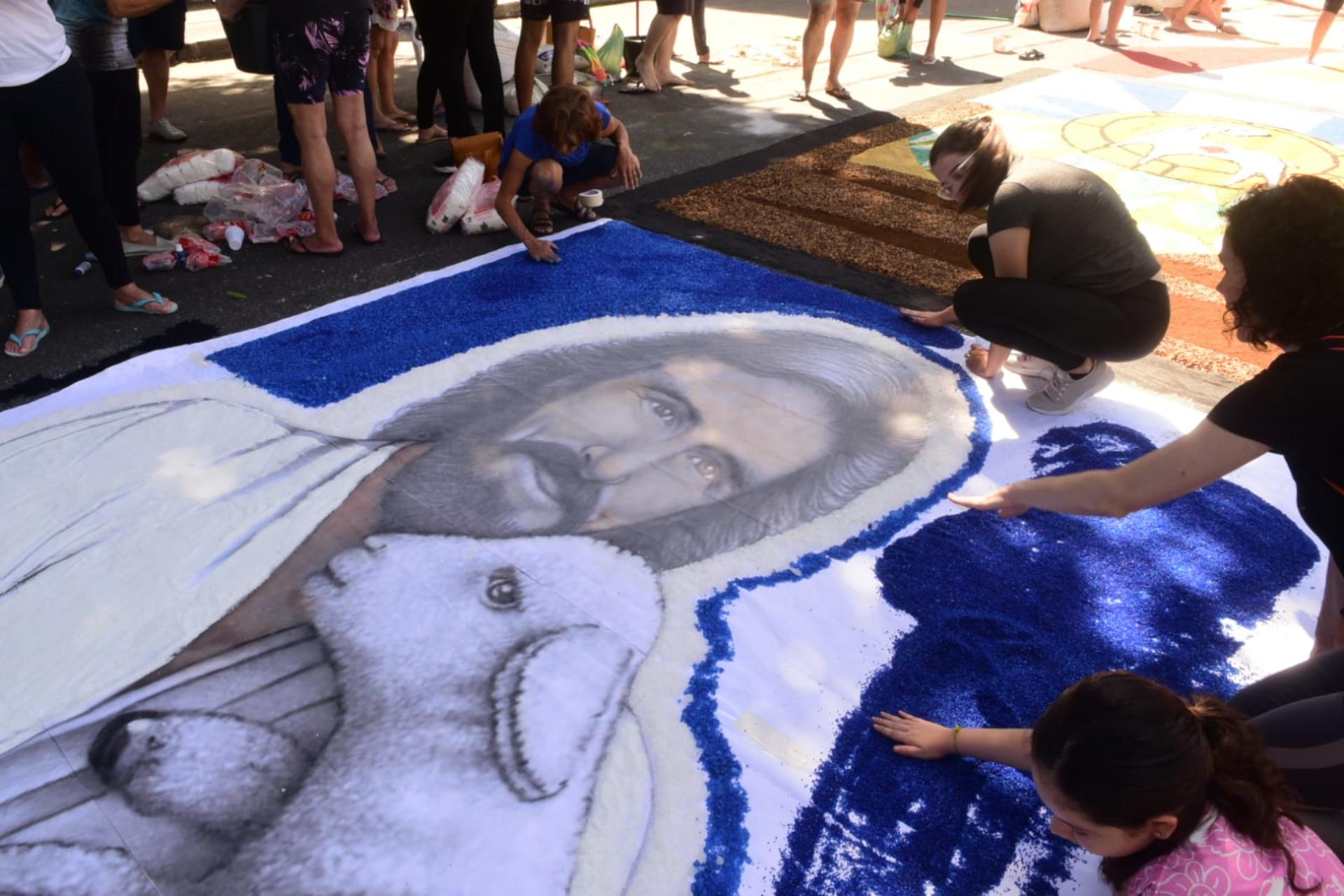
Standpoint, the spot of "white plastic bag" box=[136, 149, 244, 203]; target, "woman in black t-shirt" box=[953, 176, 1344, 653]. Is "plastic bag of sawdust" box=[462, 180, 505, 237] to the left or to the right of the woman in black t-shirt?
left

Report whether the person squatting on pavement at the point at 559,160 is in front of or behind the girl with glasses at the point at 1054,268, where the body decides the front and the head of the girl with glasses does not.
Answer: in front

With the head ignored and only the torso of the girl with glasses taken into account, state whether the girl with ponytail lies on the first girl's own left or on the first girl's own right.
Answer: on the first girl's own left

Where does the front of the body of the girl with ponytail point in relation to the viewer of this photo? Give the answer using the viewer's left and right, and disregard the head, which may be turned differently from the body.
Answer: facing to the left of the viewer

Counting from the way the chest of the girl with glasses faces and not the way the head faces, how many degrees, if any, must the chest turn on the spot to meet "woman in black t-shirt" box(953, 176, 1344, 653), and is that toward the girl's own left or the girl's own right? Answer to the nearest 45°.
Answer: approximately 90° to the girl's own left

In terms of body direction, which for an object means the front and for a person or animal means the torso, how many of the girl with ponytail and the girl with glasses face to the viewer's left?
2

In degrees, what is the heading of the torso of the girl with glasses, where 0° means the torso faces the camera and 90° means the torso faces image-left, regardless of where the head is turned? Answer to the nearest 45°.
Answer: approximately 90°

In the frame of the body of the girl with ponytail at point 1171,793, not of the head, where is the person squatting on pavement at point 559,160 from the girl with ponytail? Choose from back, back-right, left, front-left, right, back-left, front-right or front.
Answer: front-right

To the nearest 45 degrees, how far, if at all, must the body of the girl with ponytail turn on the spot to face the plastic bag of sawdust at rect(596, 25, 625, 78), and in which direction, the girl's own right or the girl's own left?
approximately 45° to the girl's own right

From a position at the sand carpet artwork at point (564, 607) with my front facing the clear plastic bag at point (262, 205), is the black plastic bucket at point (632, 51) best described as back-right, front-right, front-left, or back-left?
front-right
